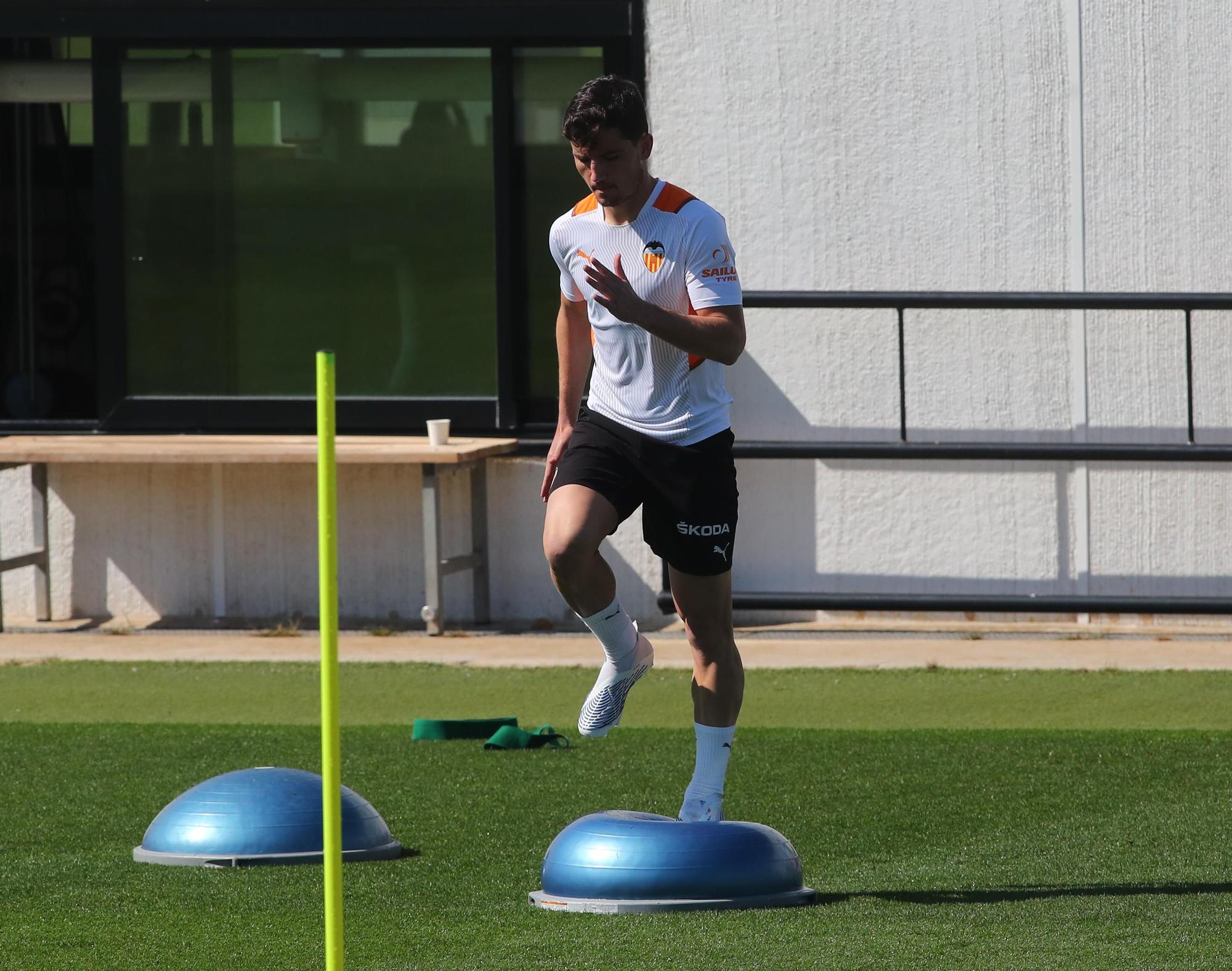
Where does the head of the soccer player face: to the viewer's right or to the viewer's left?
to the viewer's left

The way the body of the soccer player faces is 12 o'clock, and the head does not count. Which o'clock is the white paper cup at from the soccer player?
The white paper cup is roughly at 4 o'clock from the soccer player.

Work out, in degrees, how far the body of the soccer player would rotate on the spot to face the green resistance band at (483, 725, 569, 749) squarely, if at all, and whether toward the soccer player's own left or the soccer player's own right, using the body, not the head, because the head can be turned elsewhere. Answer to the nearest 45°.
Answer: approximately 135° to the soccer player's own right

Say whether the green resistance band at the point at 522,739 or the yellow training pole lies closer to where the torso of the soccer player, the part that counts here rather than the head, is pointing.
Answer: the yellow training pole

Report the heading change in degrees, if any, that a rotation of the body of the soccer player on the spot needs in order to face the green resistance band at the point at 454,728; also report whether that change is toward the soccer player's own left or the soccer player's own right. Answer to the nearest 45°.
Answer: approximately 135° to the soccer player's own right

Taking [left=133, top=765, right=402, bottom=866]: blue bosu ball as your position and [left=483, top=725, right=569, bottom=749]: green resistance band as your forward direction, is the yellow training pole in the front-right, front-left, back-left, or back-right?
back-right

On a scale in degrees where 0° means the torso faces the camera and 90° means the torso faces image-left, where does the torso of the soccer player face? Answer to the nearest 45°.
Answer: approximately 45°
